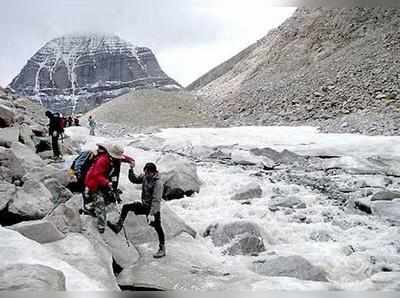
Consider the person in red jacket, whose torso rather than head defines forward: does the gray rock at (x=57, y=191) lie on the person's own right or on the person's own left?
on the person's own right

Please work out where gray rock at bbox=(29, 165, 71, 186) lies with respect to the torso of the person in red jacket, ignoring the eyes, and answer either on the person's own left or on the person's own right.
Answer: on the person's own left

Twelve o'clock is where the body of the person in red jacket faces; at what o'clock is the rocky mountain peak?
The rocky mountain peak is roughly at 9 o'clock from the person in red jacket.

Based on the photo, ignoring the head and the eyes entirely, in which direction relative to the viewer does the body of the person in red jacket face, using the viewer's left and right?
facing to the right of the viewer

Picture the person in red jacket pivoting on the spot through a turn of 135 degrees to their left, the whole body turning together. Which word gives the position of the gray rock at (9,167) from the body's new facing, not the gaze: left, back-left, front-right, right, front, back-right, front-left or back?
front

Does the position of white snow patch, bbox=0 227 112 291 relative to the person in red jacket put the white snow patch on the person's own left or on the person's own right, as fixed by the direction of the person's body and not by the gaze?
on the person's own right
